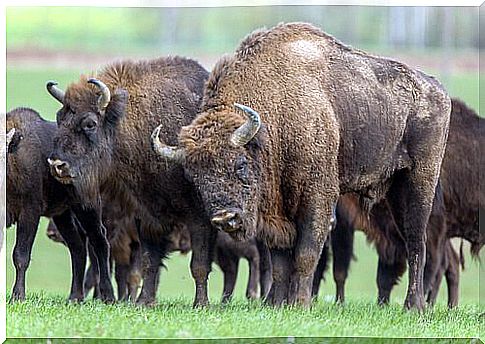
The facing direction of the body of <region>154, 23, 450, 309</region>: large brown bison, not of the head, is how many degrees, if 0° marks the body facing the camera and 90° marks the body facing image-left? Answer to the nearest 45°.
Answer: approximately 45°

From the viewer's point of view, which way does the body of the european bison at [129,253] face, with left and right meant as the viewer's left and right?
facing to the left of the viewer

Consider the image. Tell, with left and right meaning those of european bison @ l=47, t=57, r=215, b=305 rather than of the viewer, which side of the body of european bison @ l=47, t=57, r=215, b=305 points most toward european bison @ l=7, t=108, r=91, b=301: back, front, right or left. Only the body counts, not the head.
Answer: right

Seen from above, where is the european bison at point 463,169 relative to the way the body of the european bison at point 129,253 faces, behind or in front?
behind
